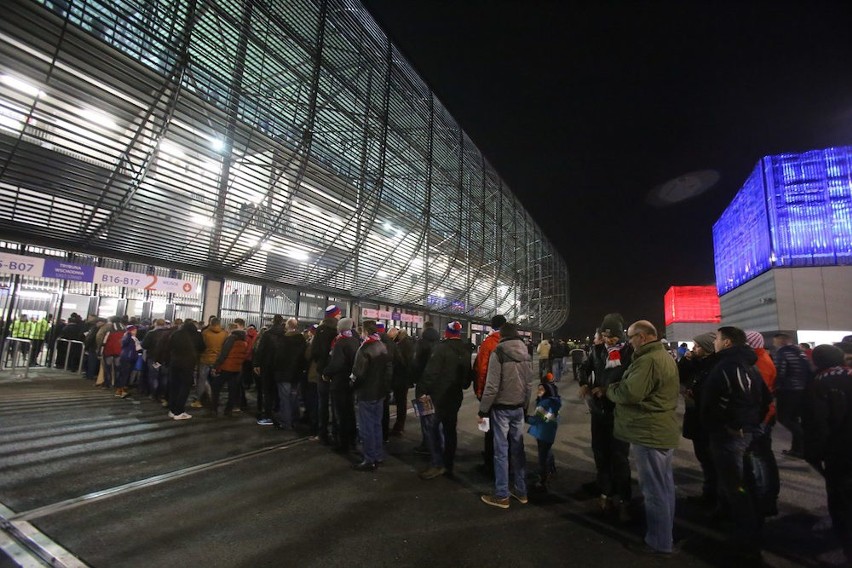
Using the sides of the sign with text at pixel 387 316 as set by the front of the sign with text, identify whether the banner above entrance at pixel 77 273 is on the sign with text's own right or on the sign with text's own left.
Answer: on the sign with text's own right

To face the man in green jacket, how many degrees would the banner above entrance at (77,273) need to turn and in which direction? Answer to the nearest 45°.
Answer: approximately 45° to its right

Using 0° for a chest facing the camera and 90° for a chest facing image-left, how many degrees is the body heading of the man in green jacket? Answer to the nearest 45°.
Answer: approximately 90°

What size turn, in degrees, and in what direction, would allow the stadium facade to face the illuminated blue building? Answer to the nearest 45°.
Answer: approximately 45° to its left

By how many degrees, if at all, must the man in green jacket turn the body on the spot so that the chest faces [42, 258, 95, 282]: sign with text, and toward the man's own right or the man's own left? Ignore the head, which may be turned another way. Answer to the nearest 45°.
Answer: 0° — they already face it

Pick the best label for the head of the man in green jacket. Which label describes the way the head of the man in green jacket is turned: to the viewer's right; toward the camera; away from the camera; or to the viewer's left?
to the viewer's left

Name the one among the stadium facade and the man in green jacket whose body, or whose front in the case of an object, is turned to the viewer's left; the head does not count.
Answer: the man in green jacket

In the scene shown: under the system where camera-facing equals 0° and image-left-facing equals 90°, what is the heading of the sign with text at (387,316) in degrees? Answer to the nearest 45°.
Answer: approximately 315°

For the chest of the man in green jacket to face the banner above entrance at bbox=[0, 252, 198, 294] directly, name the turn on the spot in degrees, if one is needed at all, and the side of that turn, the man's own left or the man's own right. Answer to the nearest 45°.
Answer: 0° — they already face it

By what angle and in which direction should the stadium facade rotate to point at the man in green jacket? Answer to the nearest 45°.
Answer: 0° — it already faces them

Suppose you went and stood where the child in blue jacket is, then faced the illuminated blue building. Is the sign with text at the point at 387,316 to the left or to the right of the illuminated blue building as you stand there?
left

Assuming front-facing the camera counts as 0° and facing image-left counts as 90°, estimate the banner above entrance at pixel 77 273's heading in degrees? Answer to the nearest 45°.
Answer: approximately 315°

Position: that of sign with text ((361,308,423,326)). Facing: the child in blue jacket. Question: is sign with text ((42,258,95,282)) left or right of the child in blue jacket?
right
